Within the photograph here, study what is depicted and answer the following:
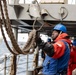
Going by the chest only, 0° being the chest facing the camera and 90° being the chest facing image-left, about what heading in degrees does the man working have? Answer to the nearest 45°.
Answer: approximately 90°
